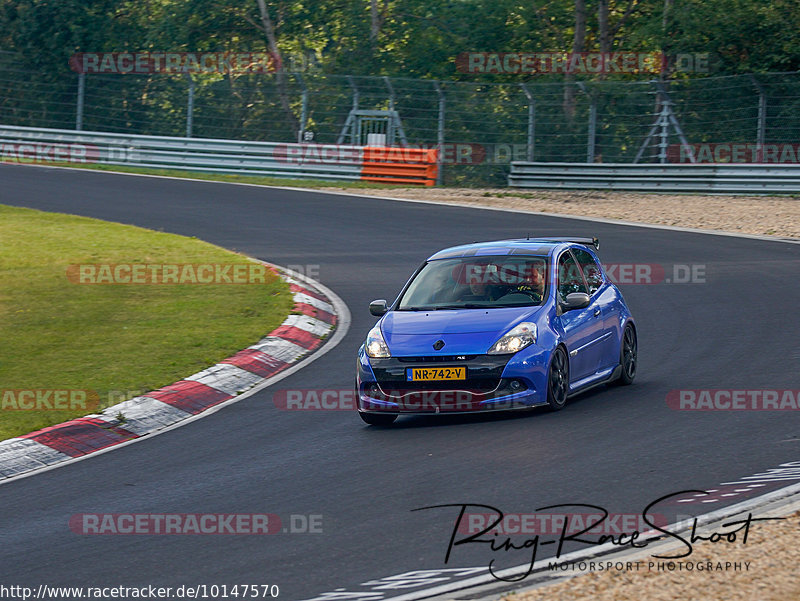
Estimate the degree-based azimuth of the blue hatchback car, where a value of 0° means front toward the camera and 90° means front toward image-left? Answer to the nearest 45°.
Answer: approximately 45°

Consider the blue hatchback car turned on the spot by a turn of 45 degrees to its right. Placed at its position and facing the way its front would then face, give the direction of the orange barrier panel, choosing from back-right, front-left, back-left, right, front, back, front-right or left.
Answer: right

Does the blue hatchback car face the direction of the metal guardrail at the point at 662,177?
no

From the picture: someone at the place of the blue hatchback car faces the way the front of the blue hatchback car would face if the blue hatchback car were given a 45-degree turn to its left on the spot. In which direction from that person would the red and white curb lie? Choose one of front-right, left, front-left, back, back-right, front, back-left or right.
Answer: right

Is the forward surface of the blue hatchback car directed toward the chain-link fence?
no

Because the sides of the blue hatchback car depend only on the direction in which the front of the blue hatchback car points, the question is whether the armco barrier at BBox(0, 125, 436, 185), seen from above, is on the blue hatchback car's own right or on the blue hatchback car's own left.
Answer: on the blue hatchback car's own right
